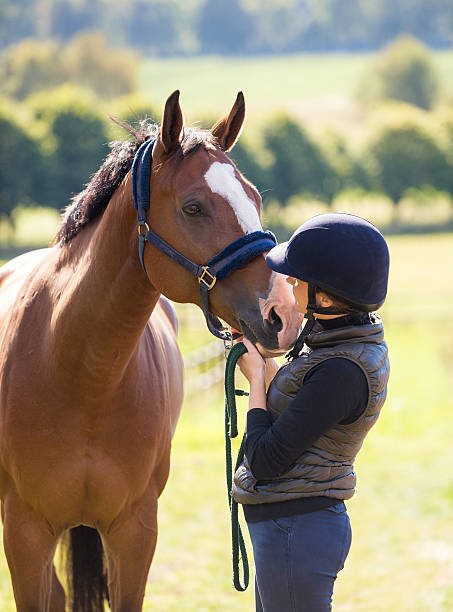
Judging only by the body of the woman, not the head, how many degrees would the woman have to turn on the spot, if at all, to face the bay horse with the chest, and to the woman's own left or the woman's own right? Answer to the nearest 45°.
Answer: approximately 45° to the woman's own right

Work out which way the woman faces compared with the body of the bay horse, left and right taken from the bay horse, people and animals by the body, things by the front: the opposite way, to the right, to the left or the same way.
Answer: to the right

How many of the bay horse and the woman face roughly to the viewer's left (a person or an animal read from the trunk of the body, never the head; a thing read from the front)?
1

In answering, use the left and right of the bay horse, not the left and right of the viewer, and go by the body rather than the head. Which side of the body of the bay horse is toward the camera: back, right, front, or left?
front

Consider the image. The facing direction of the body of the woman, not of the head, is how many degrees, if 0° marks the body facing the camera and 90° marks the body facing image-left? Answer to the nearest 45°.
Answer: approximately 90°

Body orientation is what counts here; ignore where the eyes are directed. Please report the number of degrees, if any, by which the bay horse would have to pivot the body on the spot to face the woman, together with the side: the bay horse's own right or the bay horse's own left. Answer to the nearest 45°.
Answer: approximately 45° to the bay horse's own left

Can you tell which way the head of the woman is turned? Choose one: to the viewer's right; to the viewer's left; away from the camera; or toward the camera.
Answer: to the viewer's left
